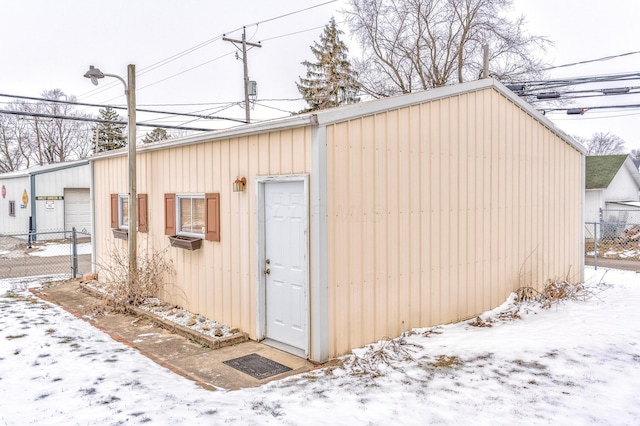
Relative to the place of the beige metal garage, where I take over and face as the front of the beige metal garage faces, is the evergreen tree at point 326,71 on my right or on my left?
on my right

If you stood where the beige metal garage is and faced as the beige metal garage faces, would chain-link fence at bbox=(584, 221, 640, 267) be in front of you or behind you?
behind

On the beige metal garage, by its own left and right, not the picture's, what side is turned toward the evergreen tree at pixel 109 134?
right

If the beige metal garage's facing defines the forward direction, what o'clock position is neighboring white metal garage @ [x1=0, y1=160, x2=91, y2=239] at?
The neighboring white metal garage is roughly at 3 o'clock from the beige metal garage.

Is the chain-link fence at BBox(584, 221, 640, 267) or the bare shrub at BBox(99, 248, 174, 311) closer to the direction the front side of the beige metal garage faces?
the bare shrub

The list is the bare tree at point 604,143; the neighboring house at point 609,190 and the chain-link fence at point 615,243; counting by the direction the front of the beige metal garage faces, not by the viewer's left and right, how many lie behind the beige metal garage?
3

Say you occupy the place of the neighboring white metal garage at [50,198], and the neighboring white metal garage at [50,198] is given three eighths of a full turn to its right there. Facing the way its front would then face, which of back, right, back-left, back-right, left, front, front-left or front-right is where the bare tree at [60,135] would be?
right

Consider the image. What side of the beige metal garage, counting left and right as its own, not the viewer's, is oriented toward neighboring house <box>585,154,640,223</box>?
back

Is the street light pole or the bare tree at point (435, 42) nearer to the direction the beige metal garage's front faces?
the street light pole
